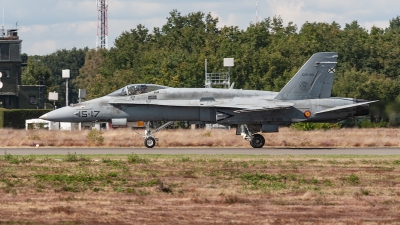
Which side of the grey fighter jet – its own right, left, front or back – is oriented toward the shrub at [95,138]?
front

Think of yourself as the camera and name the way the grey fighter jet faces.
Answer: facing to the left of the viewer
